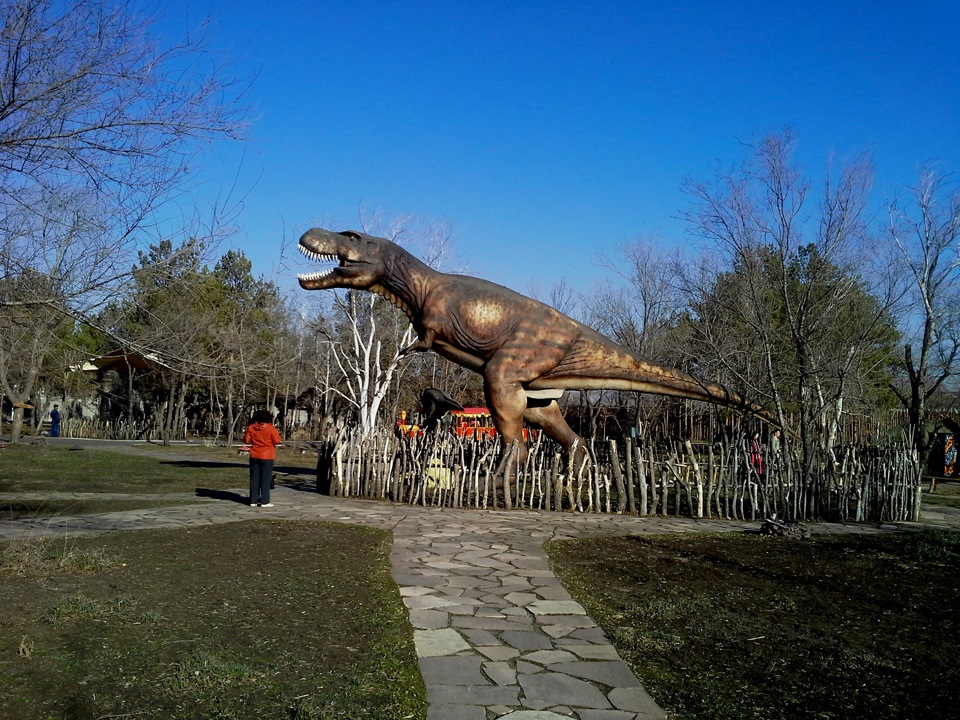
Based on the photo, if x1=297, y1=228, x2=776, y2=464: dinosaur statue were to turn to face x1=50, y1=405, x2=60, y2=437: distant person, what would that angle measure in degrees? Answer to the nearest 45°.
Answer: approximately 45° to its right

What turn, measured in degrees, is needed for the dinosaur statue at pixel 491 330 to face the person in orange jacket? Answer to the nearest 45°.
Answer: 0° — it already faces them

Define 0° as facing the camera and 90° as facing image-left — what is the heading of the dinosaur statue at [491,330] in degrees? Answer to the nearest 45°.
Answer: approximately 90°
